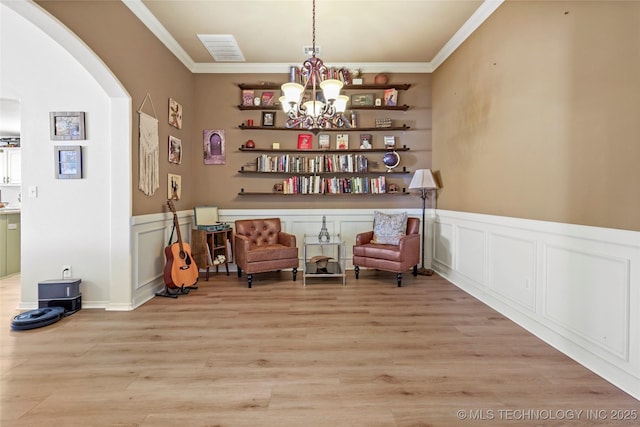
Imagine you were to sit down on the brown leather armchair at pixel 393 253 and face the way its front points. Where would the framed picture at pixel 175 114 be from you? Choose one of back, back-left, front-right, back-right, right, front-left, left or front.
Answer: front-right

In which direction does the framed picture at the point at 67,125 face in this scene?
toward the camera

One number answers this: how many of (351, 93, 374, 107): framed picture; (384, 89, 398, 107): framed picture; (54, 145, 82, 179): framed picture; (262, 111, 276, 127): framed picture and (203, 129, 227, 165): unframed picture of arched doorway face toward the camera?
5

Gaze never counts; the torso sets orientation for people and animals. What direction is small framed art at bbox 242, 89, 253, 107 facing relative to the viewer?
toward the camera

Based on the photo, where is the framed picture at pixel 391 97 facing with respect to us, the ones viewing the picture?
facing the viewer

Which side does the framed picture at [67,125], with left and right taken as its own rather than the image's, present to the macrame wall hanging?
left

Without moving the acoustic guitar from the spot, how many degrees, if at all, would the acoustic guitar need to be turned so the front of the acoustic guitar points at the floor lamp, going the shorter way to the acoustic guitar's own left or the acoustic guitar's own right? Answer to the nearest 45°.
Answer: approximately 45° to the acoustic guitar's own left

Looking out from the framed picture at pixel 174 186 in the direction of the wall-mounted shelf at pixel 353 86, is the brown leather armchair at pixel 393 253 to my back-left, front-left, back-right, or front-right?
front-right

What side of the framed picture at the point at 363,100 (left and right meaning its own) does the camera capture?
front

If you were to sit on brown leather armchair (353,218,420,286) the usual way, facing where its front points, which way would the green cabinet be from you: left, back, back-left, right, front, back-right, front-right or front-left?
front-right
